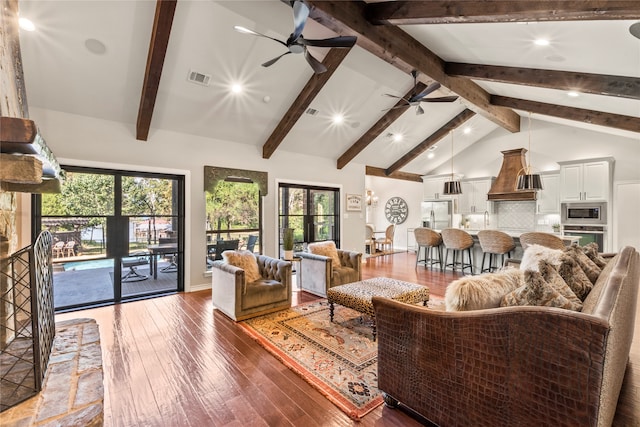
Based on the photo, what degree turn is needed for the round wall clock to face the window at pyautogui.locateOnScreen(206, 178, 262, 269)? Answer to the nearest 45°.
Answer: approximately 45° to its right

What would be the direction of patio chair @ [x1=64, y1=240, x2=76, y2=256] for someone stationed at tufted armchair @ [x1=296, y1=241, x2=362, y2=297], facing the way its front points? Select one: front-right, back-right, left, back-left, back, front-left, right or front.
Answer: back-right

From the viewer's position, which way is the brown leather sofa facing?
facing away from the viewer and to the left of the viewer

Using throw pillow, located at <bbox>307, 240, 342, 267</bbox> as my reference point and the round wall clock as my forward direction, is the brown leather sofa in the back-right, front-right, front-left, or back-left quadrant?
back-right

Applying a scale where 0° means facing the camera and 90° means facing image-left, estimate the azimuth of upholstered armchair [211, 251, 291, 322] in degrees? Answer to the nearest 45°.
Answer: approximately 315°

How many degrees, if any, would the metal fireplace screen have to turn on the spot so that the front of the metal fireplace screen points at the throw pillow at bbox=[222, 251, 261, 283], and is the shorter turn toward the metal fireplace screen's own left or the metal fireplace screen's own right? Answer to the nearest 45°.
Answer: approximately 45° to the metal fireplace screen's own left

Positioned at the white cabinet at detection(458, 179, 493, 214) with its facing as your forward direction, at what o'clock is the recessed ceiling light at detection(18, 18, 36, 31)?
The recessed ceiling light is roughly at 1 o'clock from the white cabinet.

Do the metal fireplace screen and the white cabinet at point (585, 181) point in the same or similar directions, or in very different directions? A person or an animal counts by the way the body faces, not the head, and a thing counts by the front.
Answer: very different directions

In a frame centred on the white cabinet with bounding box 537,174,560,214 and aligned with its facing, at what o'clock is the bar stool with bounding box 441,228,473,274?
The bar stool is roughly at 1 o'clock from the white cabinet.

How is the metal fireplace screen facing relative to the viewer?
to the viewer's right

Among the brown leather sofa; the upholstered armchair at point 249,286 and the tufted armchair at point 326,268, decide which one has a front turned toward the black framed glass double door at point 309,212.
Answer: the brown leather sofa

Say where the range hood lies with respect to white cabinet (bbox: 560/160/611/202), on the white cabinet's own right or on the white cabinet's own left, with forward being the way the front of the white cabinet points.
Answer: on the white cabinet's own right

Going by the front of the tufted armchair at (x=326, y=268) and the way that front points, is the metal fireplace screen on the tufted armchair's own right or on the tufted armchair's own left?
on the tufted armchair's own right
